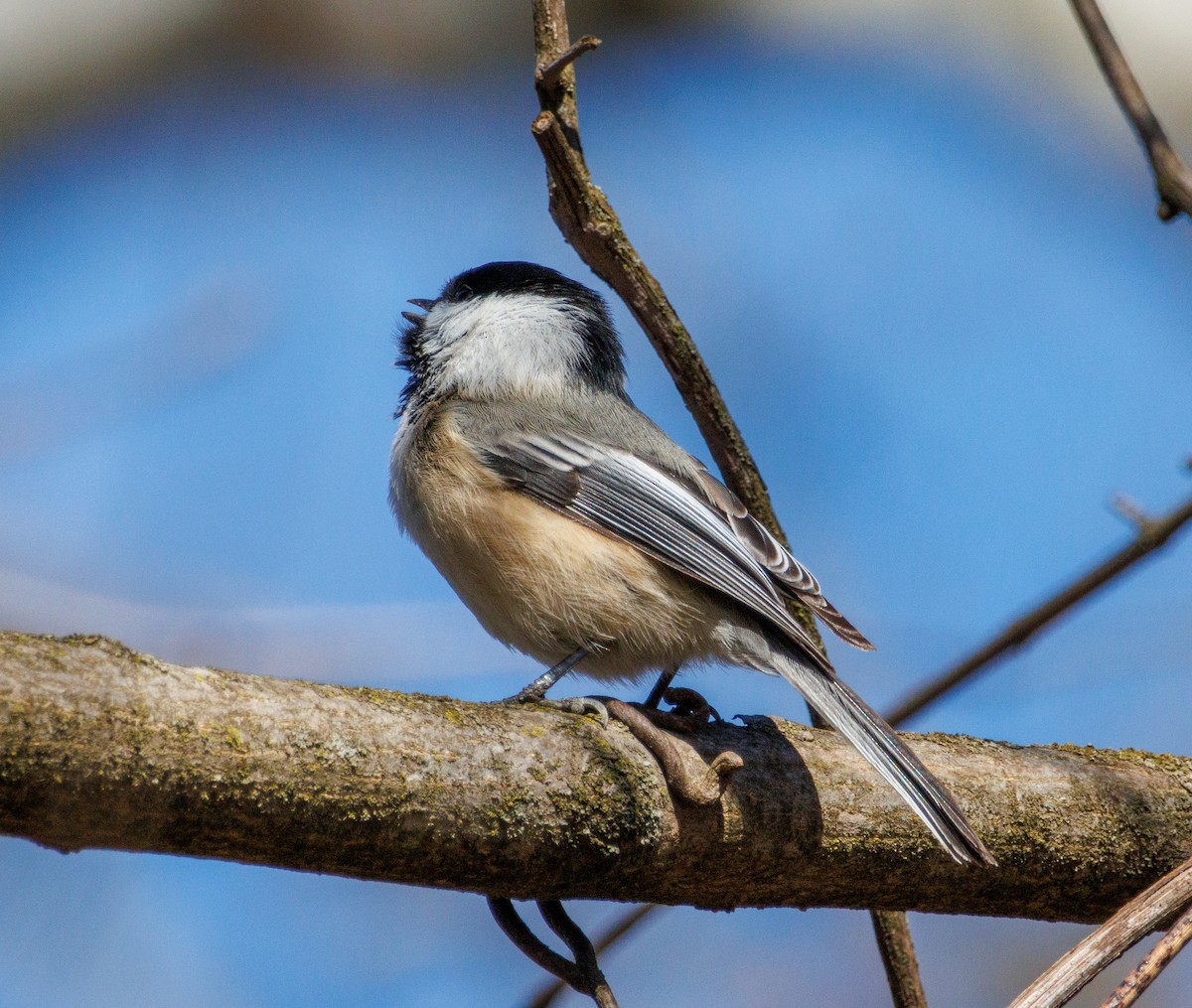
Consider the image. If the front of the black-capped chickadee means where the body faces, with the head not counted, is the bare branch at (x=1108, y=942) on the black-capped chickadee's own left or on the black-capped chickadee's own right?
on the black-capped chickadee's own left

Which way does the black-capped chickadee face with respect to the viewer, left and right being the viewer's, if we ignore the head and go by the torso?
facing to the left of the viewer

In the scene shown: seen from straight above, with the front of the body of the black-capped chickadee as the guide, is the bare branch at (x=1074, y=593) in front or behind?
behind
